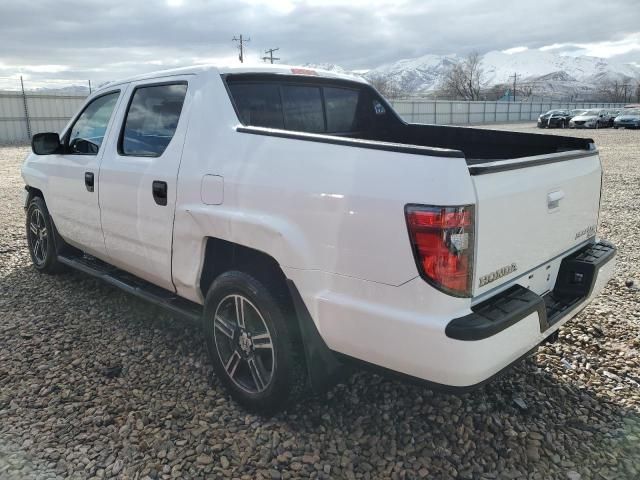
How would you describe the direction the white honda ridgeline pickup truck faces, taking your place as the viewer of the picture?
facing away from the viewer and to the left of the viewer

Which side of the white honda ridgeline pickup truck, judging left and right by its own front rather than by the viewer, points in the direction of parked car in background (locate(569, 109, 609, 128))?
right

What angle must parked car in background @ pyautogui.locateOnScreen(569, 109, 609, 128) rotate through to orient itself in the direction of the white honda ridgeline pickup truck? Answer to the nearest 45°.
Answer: approximately 45° to its left

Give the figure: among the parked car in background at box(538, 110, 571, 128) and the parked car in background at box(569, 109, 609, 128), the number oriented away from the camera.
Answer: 0

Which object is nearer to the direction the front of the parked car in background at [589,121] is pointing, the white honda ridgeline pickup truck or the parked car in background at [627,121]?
the white honda ridgeline pickup truck

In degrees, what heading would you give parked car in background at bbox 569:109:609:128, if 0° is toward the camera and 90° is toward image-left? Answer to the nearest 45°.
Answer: approximately 45°

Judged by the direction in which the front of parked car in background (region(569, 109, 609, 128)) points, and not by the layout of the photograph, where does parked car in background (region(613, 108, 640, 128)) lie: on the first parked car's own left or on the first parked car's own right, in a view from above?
on the first parked car's own left

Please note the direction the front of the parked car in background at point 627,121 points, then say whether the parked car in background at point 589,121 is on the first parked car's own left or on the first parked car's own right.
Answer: on the first parked car's own right

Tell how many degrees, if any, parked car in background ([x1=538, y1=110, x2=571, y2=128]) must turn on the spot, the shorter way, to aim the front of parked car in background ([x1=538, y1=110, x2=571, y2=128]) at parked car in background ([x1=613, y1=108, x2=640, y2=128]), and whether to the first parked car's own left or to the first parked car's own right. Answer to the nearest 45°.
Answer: approximately 135° to the first parked car's own left

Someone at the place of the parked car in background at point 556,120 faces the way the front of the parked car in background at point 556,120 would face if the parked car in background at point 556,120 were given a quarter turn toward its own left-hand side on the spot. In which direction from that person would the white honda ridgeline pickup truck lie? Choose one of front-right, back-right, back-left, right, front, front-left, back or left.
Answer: front-right

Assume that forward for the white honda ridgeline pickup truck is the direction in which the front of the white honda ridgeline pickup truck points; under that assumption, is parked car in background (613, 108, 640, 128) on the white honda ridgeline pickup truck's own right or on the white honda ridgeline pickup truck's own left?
on the white honda ridgeline pickup truck's own right
